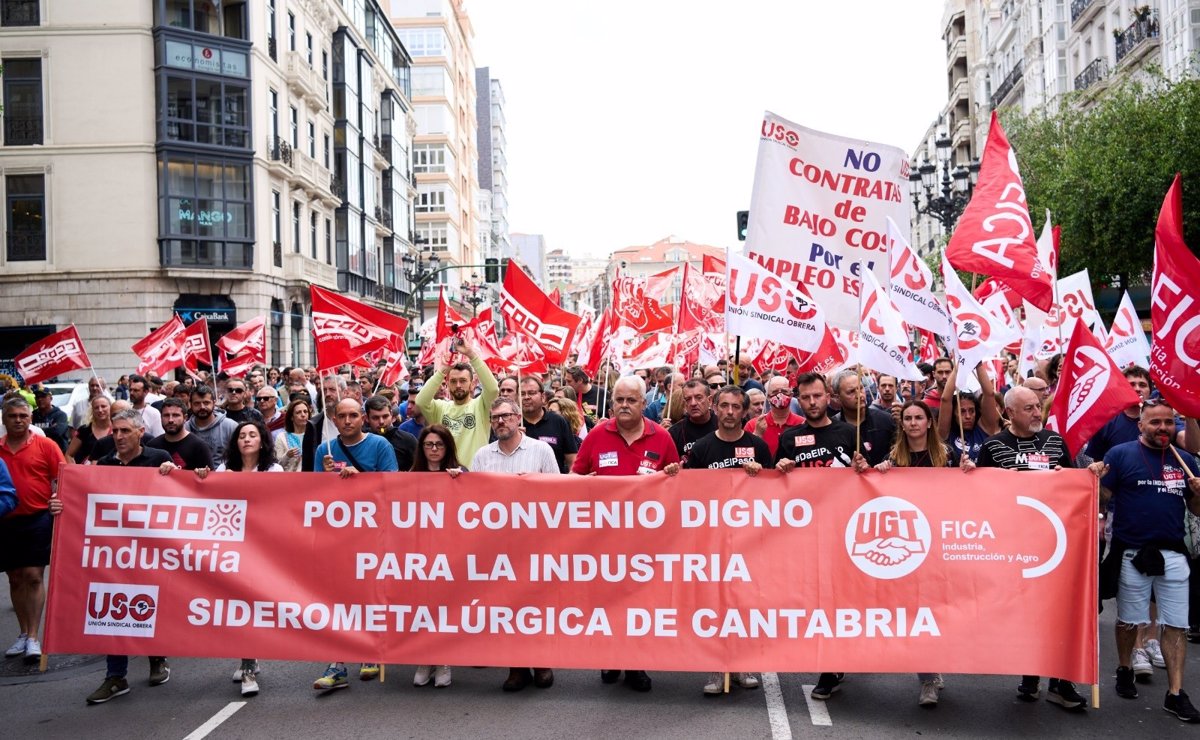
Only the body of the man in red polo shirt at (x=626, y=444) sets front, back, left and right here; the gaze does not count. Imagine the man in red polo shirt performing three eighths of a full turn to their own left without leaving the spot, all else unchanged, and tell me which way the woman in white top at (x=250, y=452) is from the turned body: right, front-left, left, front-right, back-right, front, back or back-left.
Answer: back-left

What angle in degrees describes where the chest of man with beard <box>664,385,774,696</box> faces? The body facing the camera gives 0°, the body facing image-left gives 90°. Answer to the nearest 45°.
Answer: approximately 0°

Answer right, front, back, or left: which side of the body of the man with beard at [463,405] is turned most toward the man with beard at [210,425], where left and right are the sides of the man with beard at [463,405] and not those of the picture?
right

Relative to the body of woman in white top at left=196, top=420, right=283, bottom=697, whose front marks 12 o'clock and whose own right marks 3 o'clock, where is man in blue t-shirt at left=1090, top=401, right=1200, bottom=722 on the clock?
The man in blue t-shirt is roughly at 10 o'clock from the woman in white top.

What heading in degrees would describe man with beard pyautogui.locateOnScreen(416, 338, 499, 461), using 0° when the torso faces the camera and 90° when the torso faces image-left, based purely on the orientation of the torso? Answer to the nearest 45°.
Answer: approximately 0°

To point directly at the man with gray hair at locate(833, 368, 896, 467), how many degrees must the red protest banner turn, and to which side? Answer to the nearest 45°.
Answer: approximately 135° to its left

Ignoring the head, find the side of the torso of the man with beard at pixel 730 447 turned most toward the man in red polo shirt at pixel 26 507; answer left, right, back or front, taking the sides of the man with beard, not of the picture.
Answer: right

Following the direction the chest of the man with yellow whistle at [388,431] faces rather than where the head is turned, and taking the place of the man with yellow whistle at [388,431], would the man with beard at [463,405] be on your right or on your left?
on your left
